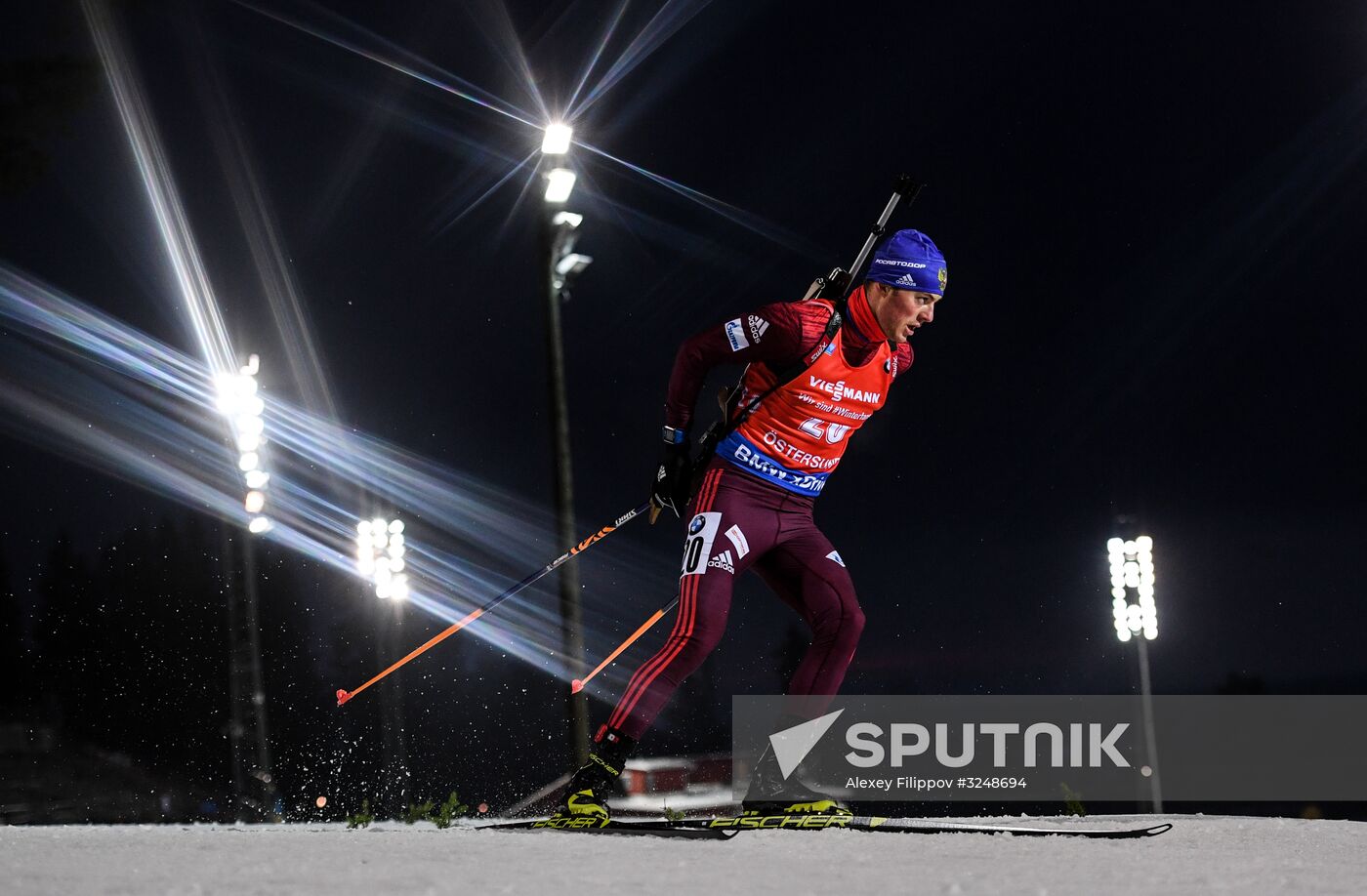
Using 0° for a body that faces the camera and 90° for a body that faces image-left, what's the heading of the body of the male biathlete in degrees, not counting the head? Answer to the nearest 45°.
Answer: approximately 315°

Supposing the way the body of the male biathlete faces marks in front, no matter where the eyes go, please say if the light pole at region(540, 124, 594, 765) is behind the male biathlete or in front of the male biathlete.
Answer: behind

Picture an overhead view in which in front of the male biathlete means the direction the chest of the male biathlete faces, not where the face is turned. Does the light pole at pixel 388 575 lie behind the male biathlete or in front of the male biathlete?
behind

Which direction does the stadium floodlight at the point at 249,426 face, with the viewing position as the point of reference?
facing the viewer and to the right of the viewer

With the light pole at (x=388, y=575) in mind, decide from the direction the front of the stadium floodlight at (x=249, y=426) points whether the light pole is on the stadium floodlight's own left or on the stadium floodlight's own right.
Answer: on the stadium floodlight's own left

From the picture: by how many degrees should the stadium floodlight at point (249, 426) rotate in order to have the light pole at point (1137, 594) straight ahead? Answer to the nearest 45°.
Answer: approximately 45° to its left

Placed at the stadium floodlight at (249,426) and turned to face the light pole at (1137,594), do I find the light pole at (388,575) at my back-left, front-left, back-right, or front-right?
front-left

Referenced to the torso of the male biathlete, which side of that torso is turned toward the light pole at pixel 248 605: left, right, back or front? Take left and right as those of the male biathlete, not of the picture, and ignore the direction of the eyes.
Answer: back

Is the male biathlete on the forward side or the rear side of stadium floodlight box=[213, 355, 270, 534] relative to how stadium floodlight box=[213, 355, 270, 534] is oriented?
on the forward side

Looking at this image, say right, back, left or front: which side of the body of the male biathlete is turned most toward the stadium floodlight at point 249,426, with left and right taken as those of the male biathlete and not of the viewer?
back

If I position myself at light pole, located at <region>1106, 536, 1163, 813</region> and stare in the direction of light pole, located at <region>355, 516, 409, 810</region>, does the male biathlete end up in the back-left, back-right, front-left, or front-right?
front-left

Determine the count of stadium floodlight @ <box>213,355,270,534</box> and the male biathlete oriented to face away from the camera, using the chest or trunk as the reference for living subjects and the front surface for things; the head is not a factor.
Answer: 0
